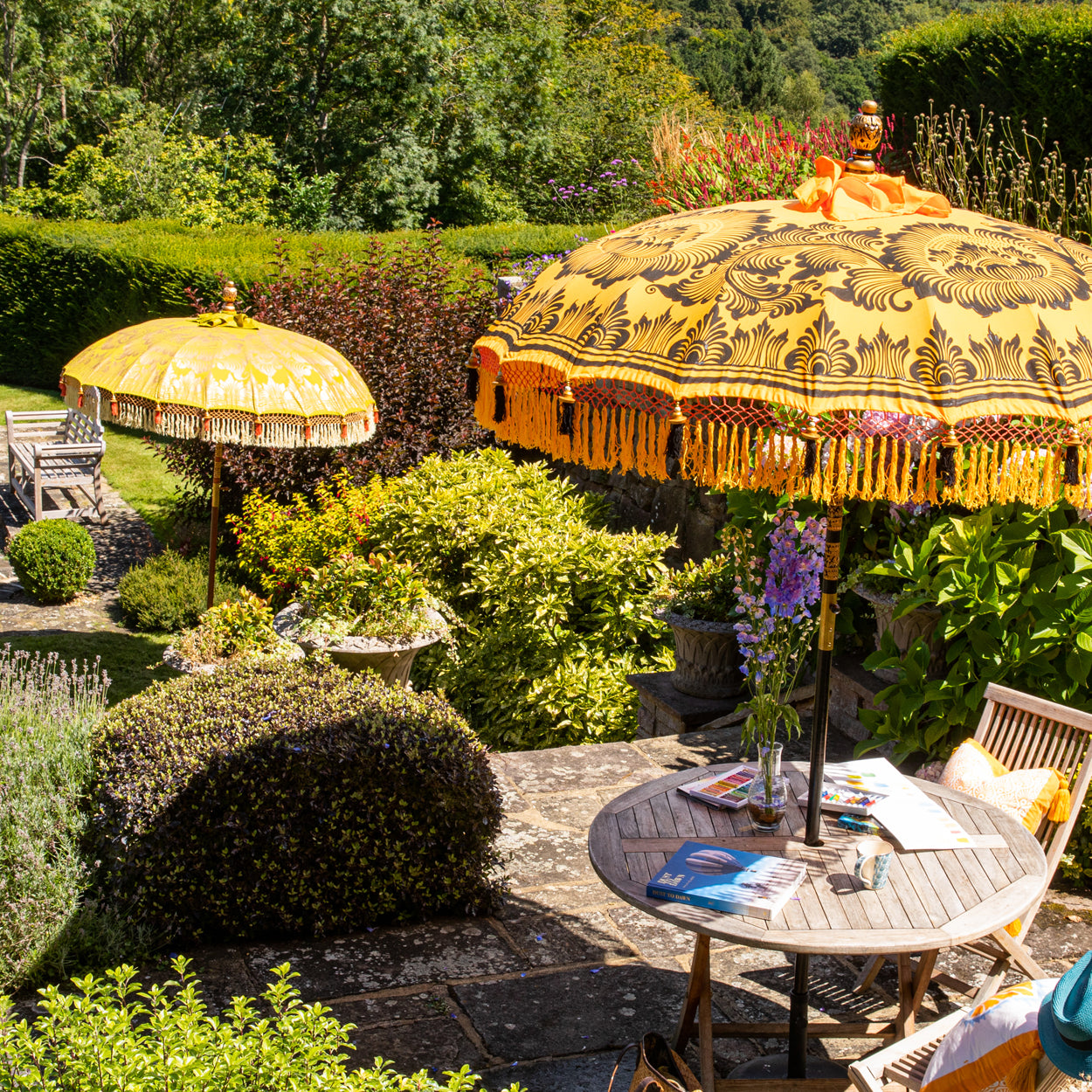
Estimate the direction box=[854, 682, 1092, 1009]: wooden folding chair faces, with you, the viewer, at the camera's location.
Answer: facing the viewer and to the left of the viewer

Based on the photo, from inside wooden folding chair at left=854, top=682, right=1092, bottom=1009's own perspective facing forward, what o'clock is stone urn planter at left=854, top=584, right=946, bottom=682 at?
The stone urn planter is roughly at 4 o'clock from the wooden folding chair.

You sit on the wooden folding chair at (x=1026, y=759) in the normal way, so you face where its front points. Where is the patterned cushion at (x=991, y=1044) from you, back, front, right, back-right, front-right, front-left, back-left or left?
front-left

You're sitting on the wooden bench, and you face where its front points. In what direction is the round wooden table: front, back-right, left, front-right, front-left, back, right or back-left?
left

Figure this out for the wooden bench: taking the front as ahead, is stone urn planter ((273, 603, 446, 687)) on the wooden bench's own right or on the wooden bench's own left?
on the wooden bench's own left

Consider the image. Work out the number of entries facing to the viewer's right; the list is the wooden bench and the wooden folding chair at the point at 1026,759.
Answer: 0

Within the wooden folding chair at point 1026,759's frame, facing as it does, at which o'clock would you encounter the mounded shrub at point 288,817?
The mounded shrub is roughly at 1 o'clock from the wooden folding chair.

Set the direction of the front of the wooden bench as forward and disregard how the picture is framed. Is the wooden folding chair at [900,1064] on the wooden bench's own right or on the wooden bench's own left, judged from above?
on the wooden bench's own left

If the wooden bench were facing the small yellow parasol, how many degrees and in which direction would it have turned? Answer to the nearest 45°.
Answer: approximately 90° to its left

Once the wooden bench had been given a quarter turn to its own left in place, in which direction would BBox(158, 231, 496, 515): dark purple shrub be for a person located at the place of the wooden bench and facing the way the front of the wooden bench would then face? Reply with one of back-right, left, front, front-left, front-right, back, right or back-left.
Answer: front-left
